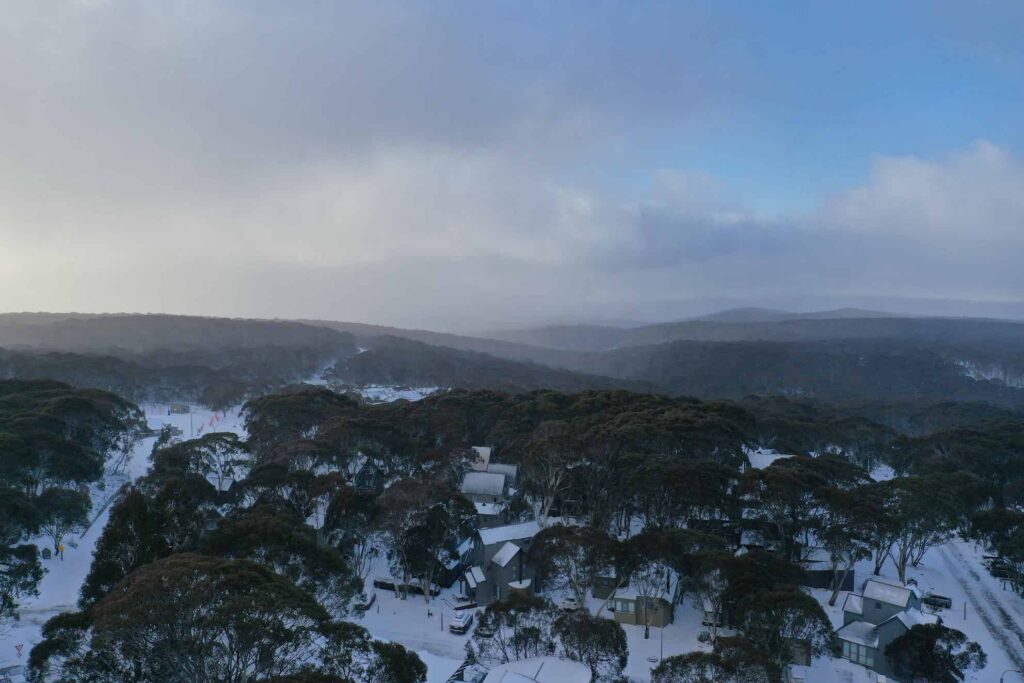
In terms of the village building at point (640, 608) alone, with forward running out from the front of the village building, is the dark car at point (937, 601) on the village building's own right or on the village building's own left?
on the village building's own left

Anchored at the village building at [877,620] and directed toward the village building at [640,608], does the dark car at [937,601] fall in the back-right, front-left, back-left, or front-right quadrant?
back-right

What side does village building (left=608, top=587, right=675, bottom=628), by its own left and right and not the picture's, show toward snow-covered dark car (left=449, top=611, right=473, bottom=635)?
right

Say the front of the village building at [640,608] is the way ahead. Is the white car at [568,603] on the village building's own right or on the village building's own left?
on the village building's own right

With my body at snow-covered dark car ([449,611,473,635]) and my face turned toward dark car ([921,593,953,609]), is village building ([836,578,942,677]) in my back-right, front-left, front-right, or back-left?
front-right

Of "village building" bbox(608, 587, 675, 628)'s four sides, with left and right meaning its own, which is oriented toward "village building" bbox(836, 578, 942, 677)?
left

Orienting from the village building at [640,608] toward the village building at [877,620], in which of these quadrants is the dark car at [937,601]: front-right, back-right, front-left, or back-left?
front-left

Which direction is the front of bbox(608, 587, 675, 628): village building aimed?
toward the camera
